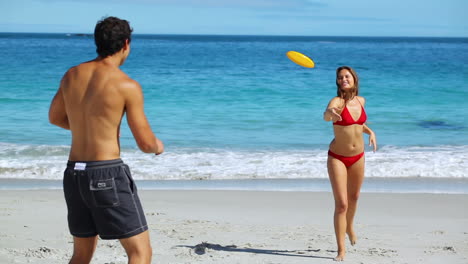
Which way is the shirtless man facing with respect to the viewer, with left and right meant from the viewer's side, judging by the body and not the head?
facing away from the viewer and to the right of the viewer

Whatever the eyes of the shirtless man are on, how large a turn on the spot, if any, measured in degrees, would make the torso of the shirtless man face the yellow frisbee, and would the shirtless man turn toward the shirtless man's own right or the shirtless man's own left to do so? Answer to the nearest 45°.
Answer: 0° — they already face it

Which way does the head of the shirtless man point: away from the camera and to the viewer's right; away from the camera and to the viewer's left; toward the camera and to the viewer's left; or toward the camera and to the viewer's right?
away from the camera and to the viewer's right
